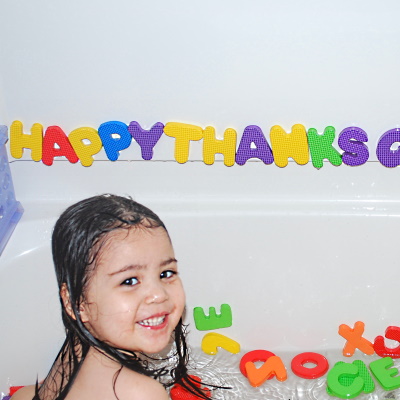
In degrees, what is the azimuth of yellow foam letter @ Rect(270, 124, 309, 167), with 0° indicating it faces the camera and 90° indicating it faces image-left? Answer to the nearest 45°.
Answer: approximately 0°

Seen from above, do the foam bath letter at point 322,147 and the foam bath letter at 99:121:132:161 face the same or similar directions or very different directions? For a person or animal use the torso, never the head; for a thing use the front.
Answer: same or similar directions

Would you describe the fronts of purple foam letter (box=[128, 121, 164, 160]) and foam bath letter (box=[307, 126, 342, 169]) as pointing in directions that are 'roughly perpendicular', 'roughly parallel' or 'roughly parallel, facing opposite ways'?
roughly parallel

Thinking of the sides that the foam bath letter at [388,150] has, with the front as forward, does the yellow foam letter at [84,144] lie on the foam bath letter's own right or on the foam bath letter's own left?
on the foam bath letter's own right

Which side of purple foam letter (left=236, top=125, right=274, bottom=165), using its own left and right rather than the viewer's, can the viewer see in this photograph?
front

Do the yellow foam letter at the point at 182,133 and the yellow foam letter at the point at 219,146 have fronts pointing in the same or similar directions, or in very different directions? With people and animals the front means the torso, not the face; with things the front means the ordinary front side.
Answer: same or similar directions

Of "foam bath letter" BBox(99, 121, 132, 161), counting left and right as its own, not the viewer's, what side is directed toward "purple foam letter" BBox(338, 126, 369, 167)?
left

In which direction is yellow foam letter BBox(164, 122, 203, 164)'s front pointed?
toward the camera

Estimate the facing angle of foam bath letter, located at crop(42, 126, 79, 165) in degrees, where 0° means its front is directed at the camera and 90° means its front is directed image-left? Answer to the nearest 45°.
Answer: approximately 0°

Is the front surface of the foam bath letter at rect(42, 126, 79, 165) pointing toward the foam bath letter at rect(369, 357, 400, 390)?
no

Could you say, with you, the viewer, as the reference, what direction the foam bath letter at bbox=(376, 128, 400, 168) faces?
facing the viewer

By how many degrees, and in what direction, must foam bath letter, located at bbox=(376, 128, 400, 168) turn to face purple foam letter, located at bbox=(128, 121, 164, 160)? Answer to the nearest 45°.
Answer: approximately 90° to its right

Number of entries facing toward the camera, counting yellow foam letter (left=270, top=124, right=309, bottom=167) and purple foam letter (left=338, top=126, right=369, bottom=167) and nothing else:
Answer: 2
